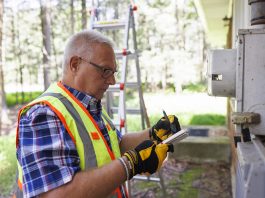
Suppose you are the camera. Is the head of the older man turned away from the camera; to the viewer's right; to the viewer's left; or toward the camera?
to the viewer's right

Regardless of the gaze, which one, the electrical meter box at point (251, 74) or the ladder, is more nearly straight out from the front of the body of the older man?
the electrical meter box

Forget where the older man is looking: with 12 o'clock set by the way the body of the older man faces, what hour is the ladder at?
The ladder is roughly at 8 o'clock from the older man.

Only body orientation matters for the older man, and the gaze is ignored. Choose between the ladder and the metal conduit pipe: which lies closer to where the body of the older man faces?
the metal conduit pipe

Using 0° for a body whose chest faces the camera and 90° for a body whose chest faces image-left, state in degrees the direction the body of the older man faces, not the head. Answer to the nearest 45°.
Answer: approximately 315°

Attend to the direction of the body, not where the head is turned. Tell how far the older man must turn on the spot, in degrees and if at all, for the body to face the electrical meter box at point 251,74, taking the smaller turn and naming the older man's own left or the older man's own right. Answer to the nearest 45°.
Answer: approximately 45° to the older man's own left
